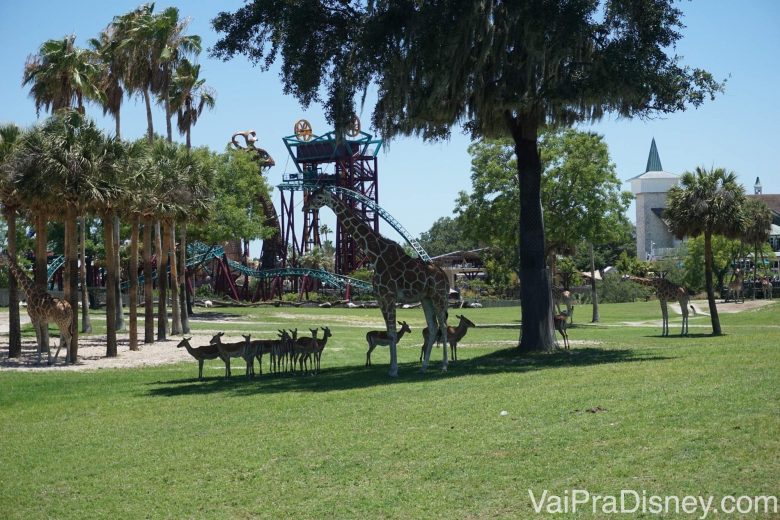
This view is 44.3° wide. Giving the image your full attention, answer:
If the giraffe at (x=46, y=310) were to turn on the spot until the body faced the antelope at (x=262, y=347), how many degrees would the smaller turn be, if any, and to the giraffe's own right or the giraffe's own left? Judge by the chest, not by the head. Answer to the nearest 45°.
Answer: approximately 135° to the giraffe's own left

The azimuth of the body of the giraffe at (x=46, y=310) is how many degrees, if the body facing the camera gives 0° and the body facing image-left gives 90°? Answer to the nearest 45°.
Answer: approximately 90°

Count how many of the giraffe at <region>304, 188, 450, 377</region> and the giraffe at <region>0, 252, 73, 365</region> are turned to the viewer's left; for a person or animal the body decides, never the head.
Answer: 2

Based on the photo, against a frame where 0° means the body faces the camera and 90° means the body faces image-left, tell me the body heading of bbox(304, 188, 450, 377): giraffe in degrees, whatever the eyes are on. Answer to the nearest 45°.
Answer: approximately 90°
